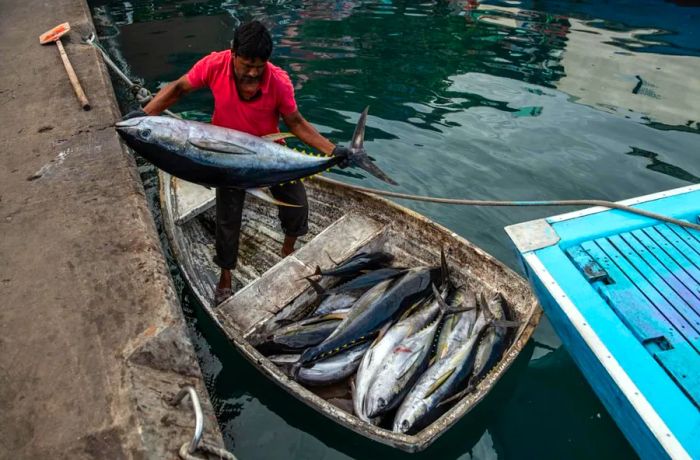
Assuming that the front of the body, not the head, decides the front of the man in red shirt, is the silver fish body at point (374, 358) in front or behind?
in front

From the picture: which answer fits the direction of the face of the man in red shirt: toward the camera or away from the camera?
toward the camera

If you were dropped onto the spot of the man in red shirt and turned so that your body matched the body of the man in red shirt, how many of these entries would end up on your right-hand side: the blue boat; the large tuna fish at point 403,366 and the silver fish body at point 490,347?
0

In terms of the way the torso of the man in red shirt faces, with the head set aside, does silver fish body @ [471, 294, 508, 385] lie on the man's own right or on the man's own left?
on the man's own left

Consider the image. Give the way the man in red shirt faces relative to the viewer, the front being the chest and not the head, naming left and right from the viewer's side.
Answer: facing the viewer

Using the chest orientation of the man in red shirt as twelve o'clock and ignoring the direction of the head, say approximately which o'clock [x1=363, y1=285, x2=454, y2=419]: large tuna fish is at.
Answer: The large tuna fish is roughly at 11 o'clock from the man in red shirt.
